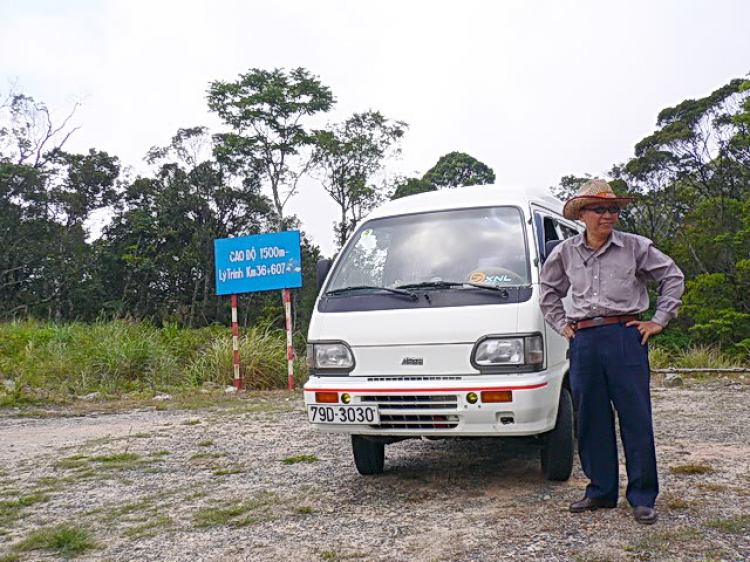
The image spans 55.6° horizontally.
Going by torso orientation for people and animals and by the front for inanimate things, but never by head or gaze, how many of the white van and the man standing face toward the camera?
2

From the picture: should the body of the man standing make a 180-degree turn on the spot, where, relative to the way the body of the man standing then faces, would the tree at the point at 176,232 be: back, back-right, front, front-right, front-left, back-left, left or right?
front-left

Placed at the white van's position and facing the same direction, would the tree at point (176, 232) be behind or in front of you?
behind

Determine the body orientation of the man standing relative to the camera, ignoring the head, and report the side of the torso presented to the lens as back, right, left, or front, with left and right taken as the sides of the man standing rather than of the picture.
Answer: front

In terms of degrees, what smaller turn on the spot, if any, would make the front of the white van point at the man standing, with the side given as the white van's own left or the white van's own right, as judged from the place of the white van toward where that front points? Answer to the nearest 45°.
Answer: approximately 45° to the white van's own left

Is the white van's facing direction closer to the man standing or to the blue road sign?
the man standing

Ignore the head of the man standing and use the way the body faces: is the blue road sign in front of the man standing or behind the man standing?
behind
